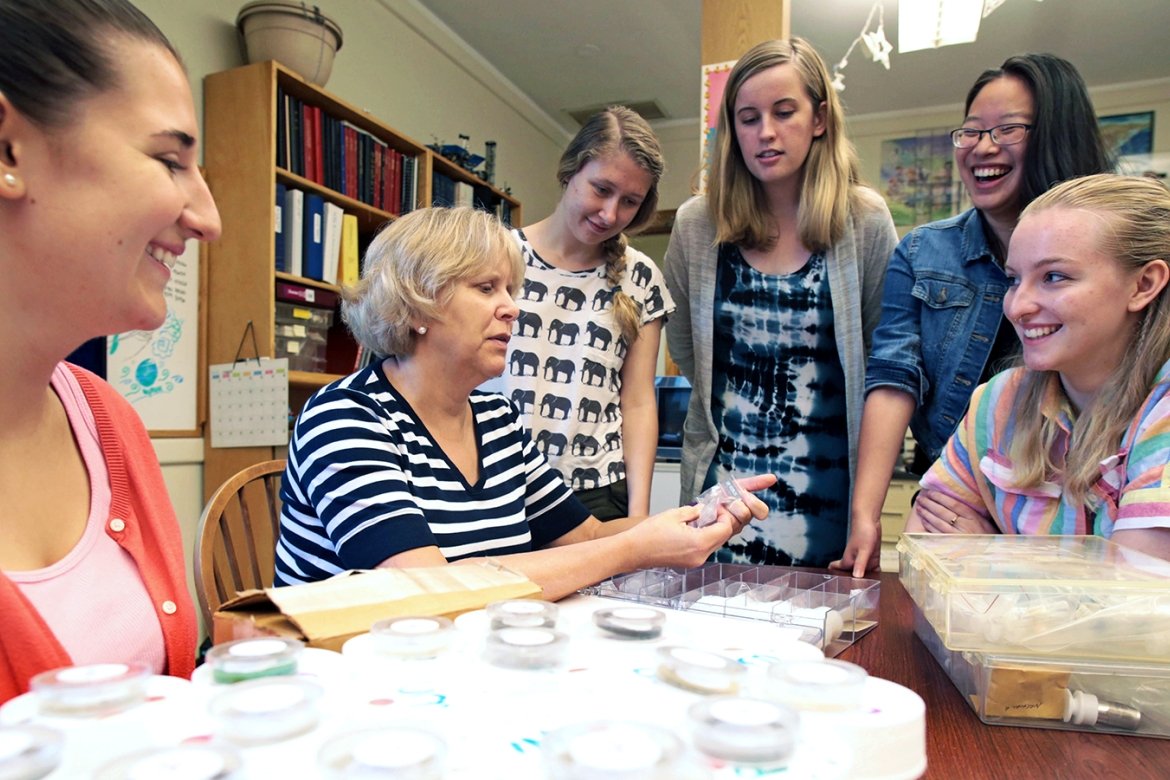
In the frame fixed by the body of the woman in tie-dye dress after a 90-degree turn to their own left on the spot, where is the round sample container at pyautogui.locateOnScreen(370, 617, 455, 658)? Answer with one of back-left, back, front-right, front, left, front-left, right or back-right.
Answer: right

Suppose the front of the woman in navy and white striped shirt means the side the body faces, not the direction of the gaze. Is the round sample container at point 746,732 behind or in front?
in front

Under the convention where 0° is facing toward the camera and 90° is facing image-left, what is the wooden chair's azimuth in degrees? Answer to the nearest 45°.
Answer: approximately 315°

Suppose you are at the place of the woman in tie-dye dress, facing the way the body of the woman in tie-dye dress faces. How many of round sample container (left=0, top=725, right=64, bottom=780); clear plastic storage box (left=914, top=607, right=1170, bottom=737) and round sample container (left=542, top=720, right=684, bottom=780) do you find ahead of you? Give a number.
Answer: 3

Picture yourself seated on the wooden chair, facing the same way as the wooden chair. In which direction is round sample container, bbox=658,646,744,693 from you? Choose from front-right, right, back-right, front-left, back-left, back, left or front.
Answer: front-right

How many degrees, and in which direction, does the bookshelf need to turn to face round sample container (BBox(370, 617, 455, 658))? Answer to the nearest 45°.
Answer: approximately 45° to its right

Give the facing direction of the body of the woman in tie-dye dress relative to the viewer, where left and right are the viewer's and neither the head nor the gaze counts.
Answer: facing the viewer

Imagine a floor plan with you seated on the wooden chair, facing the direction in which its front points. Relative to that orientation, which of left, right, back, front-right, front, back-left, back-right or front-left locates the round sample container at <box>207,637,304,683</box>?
front-right

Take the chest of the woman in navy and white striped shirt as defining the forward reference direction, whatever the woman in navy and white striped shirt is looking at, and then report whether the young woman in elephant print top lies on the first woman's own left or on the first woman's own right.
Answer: on the first woman's own left

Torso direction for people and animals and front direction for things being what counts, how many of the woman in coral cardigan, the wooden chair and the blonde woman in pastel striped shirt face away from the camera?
0

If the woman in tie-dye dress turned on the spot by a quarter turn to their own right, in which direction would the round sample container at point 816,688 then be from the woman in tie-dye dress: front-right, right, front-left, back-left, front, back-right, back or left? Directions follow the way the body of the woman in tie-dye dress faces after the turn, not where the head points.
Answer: left

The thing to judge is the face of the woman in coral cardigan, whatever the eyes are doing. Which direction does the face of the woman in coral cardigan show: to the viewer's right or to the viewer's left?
to the viewer's right

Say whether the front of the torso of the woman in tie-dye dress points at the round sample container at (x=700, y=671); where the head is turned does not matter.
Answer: yes

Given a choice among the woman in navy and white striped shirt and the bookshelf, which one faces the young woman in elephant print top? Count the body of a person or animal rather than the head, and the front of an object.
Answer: the bookshelf

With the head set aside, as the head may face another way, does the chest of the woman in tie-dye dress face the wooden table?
yes

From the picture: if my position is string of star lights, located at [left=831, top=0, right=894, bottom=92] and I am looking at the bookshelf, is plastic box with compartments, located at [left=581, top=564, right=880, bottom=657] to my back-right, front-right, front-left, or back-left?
front-left

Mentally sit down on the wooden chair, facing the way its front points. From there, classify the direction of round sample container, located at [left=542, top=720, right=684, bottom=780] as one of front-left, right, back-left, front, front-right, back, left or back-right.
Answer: front-right
